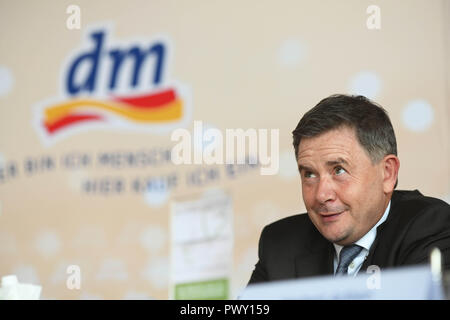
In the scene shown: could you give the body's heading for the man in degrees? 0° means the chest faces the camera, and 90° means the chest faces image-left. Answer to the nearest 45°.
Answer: approximately 45°

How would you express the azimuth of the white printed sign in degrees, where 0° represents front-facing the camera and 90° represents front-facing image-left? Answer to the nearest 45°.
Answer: approximately 0°

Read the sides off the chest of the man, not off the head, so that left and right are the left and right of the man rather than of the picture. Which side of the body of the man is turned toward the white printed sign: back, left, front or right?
right
